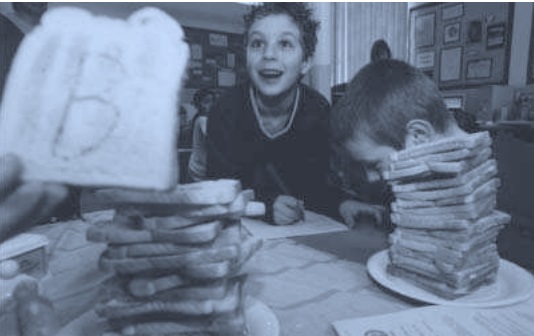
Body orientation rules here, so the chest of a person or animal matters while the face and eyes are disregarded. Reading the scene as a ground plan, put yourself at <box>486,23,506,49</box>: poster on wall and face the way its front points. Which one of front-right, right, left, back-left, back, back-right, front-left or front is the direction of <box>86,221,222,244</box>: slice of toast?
front

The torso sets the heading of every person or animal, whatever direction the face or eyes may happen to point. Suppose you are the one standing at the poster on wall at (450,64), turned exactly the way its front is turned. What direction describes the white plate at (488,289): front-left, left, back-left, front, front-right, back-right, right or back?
front

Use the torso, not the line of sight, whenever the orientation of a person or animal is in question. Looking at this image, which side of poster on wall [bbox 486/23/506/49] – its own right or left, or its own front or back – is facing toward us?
front

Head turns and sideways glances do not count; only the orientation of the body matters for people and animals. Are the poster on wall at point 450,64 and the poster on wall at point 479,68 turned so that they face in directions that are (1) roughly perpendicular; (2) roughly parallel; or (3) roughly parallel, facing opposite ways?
roughly parallel

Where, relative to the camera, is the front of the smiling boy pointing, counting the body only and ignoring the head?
toward the camera

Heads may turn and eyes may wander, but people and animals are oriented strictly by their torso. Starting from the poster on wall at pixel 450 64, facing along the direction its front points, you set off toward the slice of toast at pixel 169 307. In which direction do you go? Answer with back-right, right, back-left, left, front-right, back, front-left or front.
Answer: front

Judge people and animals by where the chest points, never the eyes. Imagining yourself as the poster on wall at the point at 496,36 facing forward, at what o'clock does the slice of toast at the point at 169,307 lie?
The slice of toast is roughly at 12 o'clock from the poster on wall.

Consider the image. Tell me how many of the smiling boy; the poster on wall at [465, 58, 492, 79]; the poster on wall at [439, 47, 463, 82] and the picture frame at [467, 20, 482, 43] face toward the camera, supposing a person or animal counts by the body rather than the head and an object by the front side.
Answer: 4

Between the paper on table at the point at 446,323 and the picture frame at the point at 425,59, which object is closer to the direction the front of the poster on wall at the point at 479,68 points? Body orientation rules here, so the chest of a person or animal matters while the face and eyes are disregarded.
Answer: the paper on table

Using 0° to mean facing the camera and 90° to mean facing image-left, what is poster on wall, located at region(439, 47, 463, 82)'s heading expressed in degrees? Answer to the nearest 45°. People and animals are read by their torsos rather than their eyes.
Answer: approximately 0°

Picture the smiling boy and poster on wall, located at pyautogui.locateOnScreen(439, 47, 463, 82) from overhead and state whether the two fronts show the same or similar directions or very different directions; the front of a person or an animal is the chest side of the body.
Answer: same or similar directions

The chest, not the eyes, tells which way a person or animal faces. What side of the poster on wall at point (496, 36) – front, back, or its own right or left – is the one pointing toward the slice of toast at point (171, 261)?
front

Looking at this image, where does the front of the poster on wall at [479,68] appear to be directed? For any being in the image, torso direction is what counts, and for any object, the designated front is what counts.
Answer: toward the camera

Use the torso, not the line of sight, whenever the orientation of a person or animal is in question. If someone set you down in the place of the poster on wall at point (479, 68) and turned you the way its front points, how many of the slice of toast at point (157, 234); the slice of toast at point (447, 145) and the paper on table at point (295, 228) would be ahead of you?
3

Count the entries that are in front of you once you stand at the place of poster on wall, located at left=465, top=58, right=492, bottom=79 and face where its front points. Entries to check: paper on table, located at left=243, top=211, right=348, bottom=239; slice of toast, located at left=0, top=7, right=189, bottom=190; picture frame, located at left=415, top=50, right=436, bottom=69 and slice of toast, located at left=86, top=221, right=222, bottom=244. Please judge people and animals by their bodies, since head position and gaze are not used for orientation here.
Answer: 3
